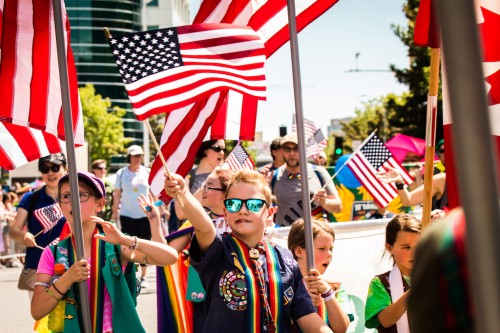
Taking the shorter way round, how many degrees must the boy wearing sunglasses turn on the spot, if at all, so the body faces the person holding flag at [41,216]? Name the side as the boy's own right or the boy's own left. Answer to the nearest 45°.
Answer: approximately 135° to the boy's own right

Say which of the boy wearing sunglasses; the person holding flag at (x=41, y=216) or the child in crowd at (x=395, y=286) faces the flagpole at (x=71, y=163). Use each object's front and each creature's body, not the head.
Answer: the person holding flag

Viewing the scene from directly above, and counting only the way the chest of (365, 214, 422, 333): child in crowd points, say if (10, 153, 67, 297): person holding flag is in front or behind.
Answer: behind

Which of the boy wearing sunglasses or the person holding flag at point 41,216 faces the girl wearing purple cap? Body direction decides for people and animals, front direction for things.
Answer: the person holding flag

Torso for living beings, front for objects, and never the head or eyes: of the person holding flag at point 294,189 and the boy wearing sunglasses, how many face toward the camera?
2

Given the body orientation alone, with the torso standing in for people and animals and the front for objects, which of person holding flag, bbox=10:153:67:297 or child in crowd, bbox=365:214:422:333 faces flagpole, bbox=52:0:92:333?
the person holding flag

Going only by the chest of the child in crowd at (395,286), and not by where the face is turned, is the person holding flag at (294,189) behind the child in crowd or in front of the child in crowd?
behind

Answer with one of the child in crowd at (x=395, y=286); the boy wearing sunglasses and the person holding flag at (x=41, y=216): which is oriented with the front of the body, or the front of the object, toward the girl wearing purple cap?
the person holding flag
